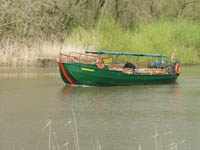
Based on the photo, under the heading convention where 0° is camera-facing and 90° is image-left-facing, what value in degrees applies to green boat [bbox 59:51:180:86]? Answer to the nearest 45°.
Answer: approximately 45°
